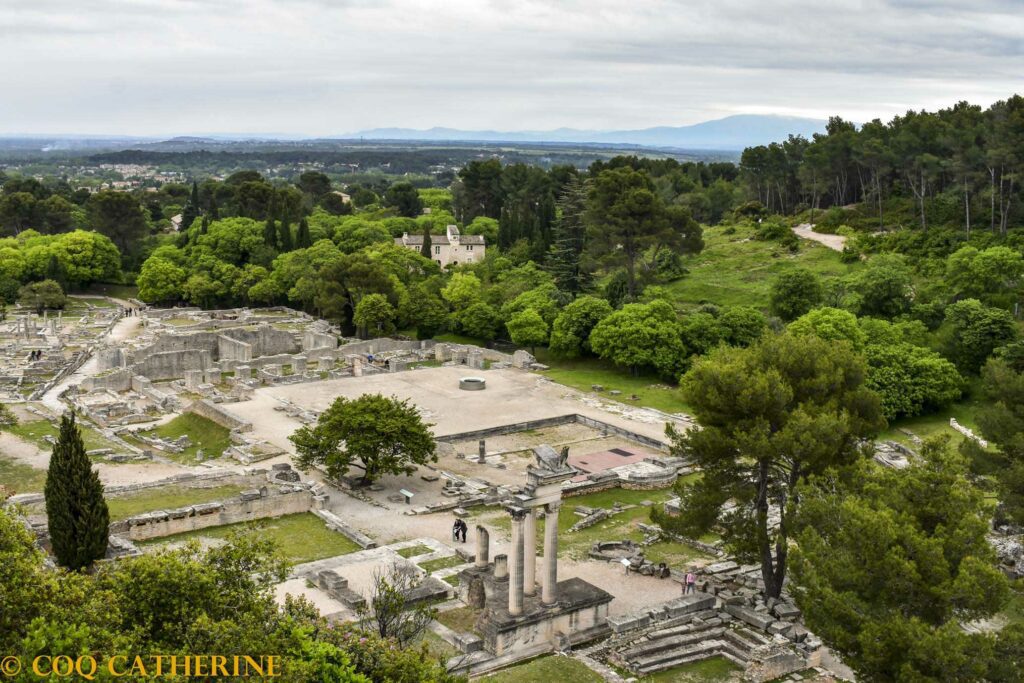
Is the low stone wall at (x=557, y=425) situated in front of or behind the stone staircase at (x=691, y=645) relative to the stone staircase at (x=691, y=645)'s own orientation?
behind

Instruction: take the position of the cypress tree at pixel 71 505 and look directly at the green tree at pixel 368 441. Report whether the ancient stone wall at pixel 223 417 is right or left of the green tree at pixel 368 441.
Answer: left

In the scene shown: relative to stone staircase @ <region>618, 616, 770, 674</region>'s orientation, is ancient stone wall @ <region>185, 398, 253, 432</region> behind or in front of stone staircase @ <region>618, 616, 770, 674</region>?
behind

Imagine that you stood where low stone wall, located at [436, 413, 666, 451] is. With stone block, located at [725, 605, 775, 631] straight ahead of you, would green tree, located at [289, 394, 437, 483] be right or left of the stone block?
right
